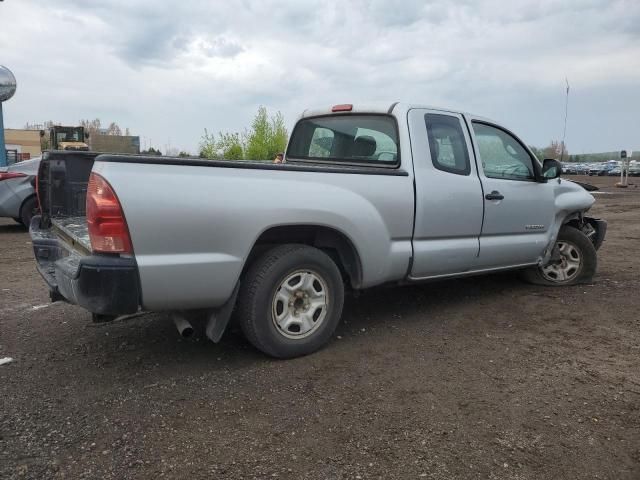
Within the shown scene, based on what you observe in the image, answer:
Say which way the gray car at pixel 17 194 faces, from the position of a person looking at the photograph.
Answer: facing away from the viewer and to the right of the viewer

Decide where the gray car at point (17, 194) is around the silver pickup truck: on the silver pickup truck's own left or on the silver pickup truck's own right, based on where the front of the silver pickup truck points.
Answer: on the silver pickup truck's own left

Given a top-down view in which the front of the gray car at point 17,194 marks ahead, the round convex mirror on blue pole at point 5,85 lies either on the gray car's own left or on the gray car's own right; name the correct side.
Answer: on the gray car's own left

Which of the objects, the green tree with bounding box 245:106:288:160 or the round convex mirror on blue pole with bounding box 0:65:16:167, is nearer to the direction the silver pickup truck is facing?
the green tree

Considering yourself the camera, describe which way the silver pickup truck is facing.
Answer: facing away from the viewer and to the right of the viewer

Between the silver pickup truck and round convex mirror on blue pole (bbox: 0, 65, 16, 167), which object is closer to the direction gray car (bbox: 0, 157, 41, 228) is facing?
the round convex mirror on blue pole

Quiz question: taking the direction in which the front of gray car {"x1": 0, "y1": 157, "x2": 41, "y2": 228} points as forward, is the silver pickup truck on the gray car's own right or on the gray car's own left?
on the gray car's own right

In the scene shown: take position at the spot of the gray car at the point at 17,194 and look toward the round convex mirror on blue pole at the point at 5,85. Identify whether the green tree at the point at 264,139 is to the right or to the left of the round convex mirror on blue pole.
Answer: right

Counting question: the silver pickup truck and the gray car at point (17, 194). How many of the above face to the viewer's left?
0

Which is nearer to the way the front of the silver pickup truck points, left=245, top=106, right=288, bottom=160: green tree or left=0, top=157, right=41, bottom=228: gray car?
the green tree

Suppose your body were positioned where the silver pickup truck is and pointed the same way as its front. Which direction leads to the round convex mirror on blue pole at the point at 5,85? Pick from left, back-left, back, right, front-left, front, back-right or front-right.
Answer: left
